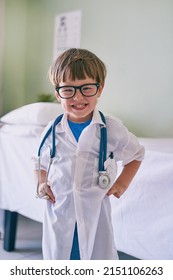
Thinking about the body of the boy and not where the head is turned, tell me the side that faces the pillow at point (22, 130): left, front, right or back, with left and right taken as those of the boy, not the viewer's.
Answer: back

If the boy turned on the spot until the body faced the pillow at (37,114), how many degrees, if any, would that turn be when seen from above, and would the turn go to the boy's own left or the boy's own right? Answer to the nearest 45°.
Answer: approximately 180°

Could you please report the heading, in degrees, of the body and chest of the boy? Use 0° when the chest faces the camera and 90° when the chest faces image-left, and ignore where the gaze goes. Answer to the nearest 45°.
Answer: approximately 0°

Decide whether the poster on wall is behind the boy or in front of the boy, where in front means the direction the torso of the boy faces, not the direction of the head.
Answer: behind
